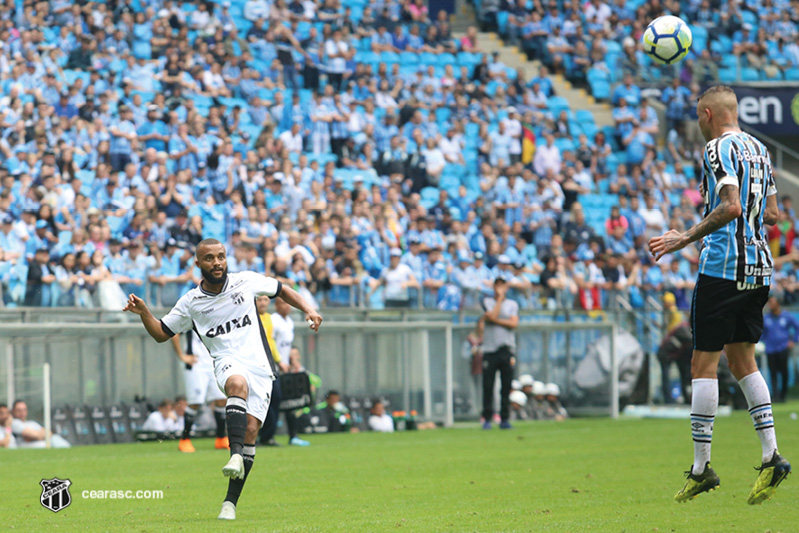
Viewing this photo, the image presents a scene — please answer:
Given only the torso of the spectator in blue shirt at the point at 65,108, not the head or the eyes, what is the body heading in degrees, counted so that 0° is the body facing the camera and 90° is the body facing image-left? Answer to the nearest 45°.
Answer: approximately 0°

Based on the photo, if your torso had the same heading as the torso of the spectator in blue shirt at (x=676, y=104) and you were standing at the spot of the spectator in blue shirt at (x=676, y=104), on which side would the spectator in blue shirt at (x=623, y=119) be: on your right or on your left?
on your right

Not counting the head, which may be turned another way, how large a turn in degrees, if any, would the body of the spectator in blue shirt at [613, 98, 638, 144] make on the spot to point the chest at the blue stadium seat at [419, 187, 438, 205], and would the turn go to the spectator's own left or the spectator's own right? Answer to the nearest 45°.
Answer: approximately 45° to the spectator's own right

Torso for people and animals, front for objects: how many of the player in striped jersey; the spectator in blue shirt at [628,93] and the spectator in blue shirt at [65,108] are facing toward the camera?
2

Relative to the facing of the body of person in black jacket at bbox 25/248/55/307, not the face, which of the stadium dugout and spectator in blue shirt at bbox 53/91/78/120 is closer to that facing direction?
the stadium dugout

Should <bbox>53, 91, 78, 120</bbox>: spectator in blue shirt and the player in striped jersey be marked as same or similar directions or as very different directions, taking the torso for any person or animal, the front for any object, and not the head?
very different directions

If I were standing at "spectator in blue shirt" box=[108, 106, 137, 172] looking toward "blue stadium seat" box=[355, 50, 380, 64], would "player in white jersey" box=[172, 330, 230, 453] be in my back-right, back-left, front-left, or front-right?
back-right

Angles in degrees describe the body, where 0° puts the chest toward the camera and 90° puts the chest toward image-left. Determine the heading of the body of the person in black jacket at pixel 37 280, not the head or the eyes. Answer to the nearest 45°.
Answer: approximately 315°

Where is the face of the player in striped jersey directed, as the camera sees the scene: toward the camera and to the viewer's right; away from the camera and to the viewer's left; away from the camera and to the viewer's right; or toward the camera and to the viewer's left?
away from the camera and to the viewer's left

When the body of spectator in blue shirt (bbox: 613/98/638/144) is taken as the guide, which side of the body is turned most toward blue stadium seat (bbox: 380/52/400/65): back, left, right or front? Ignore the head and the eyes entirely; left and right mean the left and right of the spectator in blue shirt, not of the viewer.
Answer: right

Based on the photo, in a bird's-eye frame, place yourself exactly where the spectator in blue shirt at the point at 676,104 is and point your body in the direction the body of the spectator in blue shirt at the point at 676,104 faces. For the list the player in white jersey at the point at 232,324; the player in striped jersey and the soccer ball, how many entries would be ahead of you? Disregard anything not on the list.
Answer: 3

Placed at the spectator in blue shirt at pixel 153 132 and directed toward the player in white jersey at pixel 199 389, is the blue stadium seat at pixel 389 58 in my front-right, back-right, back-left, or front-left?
back-left
